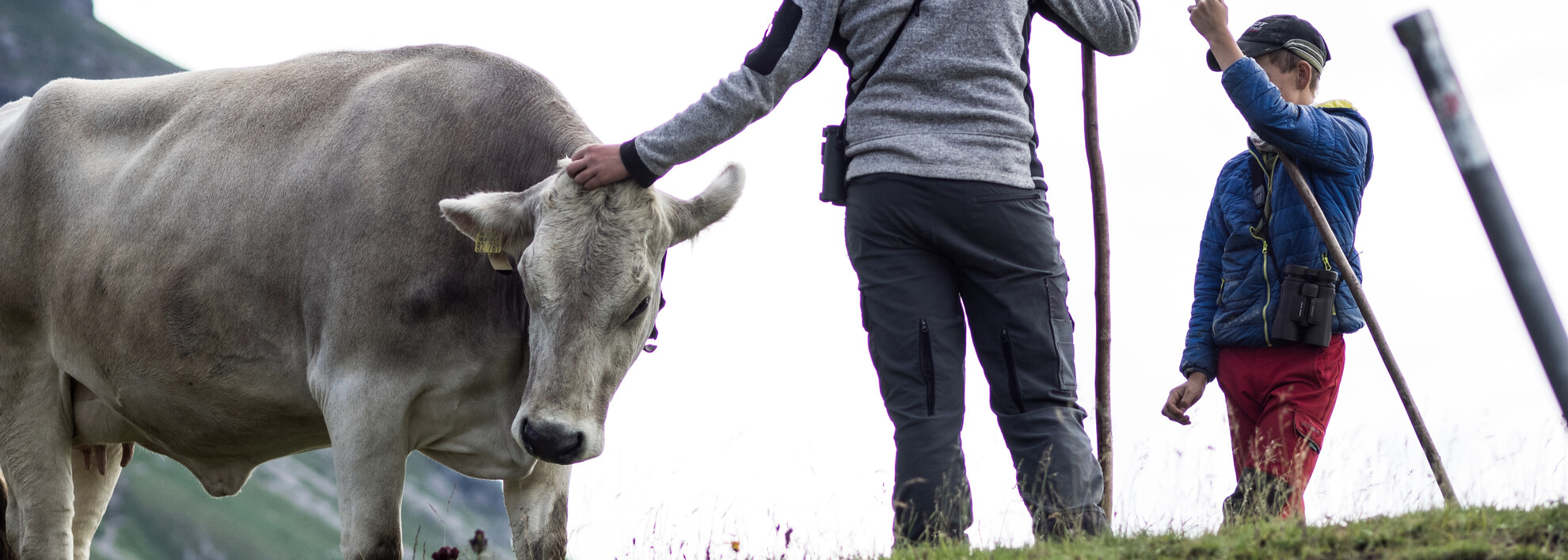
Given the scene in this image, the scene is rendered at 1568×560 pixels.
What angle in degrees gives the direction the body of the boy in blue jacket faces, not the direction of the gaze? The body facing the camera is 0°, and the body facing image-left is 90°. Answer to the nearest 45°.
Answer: approximately 45°

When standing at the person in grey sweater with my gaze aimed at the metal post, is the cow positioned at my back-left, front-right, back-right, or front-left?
back-right

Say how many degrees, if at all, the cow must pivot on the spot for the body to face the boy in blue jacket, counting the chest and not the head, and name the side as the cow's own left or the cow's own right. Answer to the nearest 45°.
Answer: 0° — it already faces them

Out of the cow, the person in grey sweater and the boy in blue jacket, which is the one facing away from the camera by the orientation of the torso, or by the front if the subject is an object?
the person in grey sweater

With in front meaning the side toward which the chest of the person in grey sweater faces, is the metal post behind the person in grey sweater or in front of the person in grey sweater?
behind

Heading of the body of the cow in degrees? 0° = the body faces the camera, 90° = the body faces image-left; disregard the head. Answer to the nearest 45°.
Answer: approximately 315°

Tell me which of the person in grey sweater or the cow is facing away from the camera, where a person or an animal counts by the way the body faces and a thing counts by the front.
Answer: the person in grey sweater

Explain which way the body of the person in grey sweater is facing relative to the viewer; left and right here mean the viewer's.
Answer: facing away from the viewer
